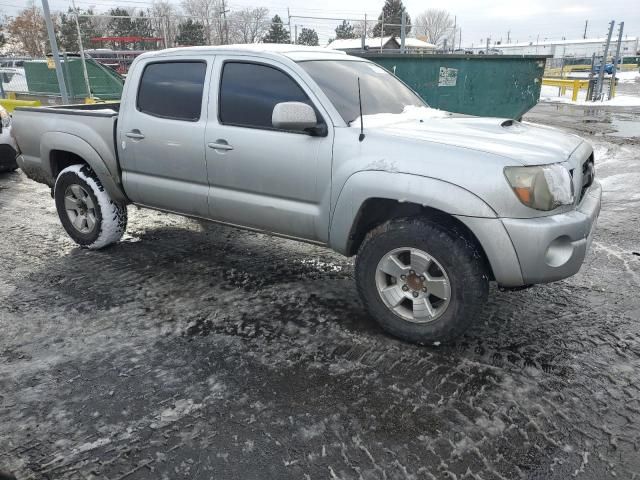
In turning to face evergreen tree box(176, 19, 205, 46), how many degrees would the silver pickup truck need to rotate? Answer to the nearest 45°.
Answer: approximately 135° to its left

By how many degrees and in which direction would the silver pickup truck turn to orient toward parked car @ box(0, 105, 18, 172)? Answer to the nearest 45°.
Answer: approximately 180°

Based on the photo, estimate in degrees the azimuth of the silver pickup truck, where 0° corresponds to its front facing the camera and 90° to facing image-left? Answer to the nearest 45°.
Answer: approximately 315°

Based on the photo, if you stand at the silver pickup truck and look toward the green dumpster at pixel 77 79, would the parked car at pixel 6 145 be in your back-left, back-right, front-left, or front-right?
front-left

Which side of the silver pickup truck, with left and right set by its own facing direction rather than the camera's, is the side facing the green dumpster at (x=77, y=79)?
back

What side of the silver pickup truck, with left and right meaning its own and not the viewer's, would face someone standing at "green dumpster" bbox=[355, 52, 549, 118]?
left
